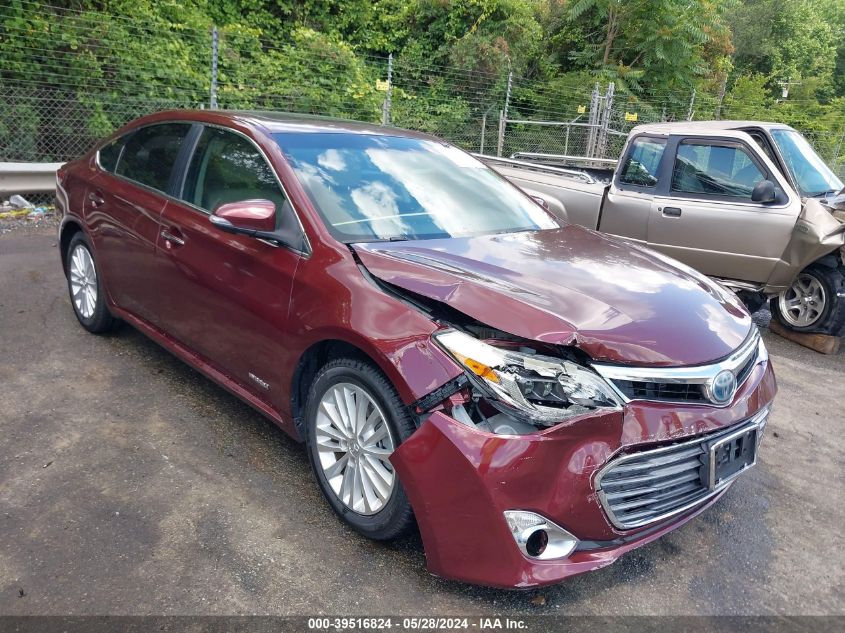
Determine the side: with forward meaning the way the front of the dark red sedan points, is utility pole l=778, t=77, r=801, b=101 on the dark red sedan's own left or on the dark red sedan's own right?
on the dark red sedan's own left

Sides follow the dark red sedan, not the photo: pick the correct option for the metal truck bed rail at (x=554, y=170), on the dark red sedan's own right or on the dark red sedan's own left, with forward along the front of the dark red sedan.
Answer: on the dark red sedan's own left

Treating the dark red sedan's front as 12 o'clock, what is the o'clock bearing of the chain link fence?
The chain link fence is roughly at 7 o'clock from the dark red sedan.

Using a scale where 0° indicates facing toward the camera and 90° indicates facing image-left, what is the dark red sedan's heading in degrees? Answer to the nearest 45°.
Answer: approximately 315°

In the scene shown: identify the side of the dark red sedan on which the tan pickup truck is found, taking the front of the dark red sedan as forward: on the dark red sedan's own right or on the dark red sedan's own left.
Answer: on the dark red sedan's own left
